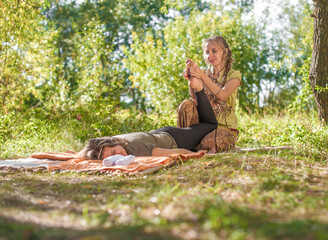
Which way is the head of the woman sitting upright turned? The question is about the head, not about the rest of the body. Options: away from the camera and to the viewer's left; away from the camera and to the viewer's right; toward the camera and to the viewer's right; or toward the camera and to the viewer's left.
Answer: toward the camera and to the viewer's left

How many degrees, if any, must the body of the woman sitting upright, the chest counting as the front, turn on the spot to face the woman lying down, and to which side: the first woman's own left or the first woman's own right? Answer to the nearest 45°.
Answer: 0° — they already face them

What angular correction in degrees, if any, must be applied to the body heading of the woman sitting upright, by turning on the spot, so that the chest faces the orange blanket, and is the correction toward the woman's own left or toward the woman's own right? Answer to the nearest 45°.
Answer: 0° — they already face it

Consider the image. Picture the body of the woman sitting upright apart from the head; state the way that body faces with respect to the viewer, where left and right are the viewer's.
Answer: facing the viewer and to the left of the viewer
